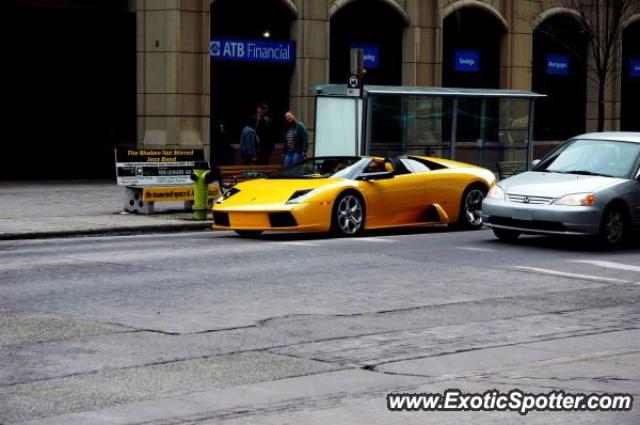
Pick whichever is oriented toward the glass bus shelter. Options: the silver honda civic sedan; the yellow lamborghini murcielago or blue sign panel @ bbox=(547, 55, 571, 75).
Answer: the blue sign panel

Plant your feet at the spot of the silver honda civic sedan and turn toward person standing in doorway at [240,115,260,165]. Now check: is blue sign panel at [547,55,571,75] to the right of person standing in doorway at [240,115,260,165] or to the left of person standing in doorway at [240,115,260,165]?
right

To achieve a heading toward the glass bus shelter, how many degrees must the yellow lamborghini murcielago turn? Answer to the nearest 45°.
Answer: approximately 135° to its right

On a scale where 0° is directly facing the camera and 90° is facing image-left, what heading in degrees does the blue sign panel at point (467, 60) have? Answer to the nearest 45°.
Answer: approximately 0°

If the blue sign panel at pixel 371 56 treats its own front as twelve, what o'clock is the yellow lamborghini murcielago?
The yellow lamborghini murcielago is roughly at 12 o'clock from the blue sign panel.

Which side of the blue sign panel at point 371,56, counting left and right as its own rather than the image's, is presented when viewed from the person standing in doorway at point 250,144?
right

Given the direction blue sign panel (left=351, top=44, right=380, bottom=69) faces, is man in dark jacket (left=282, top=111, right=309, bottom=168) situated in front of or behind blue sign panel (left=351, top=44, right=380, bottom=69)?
in front

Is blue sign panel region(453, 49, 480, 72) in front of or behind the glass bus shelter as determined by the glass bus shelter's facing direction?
behind

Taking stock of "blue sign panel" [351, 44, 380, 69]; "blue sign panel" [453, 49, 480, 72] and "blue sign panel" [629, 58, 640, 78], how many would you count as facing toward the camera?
3

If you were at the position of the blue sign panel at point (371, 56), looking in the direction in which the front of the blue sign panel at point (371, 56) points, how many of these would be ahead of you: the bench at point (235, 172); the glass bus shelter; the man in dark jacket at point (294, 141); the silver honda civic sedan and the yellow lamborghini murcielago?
5

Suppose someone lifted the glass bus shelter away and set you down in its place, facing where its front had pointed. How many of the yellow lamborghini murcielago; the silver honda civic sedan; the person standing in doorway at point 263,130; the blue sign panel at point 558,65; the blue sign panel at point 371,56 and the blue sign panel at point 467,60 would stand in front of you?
2
